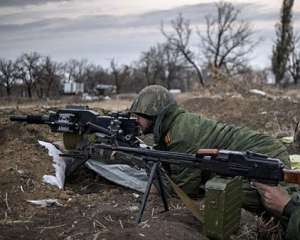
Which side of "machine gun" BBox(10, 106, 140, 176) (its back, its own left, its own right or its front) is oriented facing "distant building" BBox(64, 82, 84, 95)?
right

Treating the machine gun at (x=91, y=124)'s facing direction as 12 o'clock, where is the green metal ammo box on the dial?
The green metal ammo box is roughly at 8 o'clock from the machine gun.

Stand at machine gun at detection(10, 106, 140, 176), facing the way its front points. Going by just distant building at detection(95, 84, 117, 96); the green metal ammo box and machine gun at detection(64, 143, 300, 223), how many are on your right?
1

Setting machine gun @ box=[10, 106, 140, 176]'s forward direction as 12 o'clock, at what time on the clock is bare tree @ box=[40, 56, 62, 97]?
The bare tree is roughly at 3 o'clock from the machine gun.

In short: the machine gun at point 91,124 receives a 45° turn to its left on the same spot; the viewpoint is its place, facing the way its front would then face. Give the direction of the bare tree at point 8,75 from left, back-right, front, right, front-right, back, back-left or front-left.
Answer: back-right

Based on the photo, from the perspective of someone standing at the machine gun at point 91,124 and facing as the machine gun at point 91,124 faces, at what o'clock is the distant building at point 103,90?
The distant building is roughly at 3 o'clock from the machine gun.

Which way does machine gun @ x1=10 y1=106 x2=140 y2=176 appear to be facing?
to the viewer's left

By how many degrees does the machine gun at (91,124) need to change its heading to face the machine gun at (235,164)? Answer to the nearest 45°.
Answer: approximately 135° to its left
